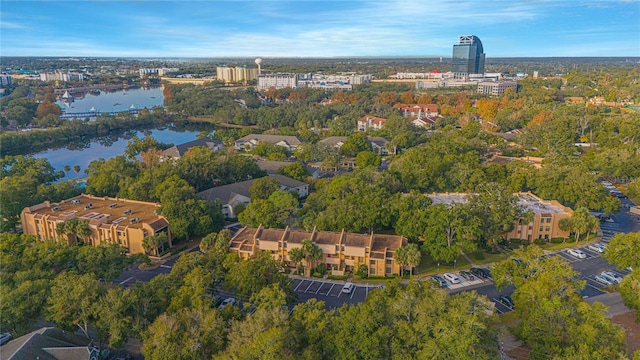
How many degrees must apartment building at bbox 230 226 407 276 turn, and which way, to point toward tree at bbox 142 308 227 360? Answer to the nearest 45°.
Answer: approximately 45° to its right

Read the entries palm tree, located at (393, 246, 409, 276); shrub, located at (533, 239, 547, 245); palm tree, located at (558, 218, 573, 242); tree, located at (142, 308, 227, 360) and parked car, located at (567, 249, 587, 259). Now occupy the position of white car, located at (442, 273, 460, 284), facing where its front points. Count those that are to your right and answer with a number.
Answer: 3

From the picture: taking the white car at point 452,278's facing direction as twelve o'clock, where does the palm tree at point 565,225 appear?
The palm tree is roughly at 3 o'clock from the white car.
